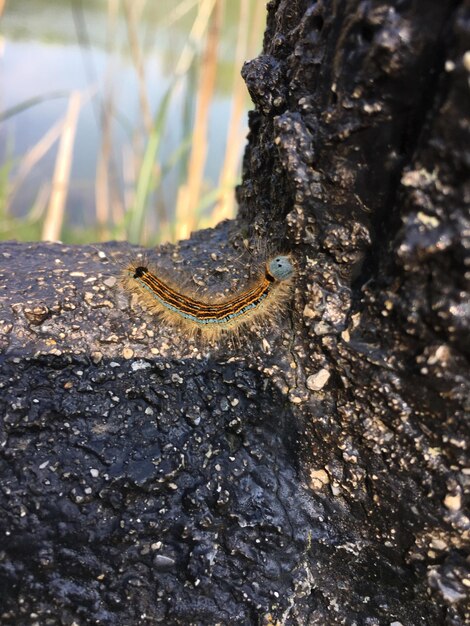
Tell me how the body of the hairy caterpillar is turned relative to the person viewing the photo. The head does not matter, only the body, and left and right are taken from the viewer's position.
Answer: facing to the right of the viewer
